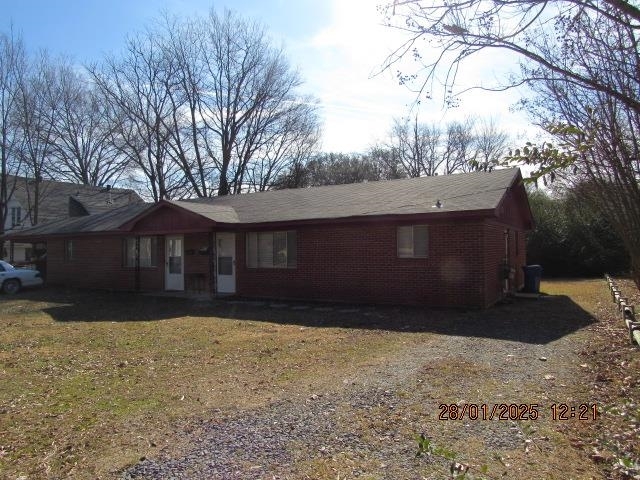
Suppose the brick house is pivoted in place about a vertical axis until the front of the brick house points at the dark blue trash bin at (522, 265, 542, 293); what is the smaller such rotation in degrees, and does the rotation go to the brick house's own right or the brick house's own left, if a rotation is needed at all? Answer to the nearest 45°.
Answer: approximately 135° to the brick house's own left

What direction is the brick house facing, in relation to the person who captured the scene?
facing the viewer and to the left of the viewer

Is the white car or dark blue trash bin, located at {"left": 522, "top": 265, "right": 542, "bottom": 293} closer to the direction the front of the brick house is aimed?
the white car

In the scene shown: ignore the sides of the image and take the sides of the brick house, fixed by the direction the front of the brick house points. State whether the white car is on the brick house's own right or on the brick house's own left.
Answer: on the brick house's own right

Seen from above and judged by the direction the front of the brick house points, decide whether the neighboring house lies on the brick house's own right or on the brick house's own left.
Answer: on the brick house's own right
